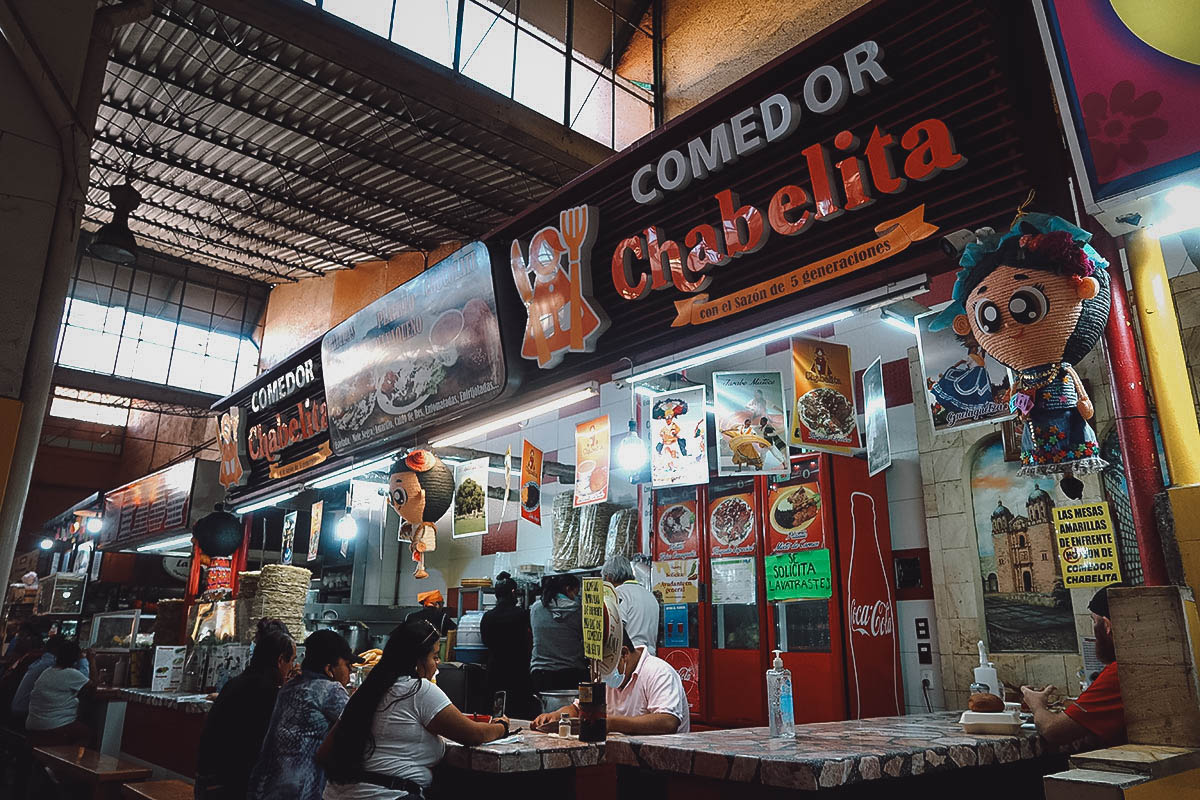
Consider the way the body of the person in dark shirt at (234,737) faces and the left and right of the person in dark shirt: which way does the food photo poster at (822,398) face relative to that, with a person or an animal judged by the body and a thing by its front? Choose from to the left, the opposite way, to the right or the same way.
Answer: the opposite way

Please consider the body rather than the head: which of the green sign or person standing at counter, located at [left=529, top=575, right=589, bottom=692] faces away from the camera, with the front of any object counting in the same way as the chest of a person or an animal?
the person standing at counter

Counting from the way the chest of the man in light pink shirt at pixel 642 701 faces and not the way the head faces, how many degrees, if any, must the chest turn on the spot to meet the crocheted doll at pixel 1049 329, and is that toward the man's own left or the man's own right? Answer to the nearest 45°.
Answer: approximately 135° to the man's own left

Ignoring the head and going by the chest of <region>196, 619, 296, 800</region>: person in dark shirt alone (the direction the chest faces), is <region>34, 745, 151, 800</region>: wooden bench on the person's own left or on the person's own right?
on the person's own left

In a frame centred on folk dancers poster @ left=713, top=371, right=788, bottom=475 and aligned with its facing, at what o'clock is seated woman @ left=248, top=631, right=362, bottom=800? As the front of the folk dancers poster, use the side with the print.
The seated woman is roughly at 2 o'clock from the folk dancers poster.

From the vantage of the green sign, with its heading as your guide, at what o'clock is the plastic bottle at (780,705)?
The plastic bottle is roughly at 12 o'clock from the green sign.

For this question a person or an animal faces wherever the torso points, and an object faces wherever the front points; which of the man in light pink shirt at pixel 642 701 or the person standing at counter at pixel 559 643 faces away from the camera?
the person standing at counter
